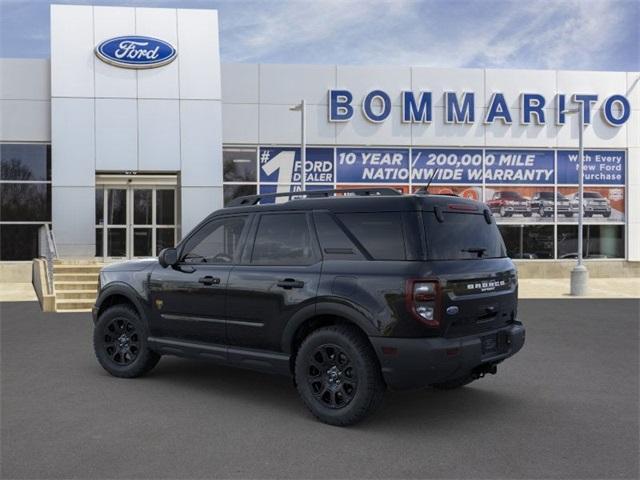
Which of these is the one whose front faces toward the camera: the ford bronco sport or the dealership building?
the dealership building

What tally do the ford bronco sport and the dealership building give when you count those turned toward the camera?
1

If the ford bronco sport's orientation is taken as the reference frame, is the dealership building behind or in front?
in front

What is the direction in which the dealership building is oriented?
toward the camera

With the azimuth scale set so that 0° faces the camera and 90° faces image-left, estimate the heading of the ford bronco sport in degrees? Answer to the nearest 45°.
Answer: approximately 135°

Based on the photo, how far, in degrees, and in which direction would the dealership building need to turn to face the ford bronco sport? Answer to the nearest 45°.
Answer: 0° — it already faces it
